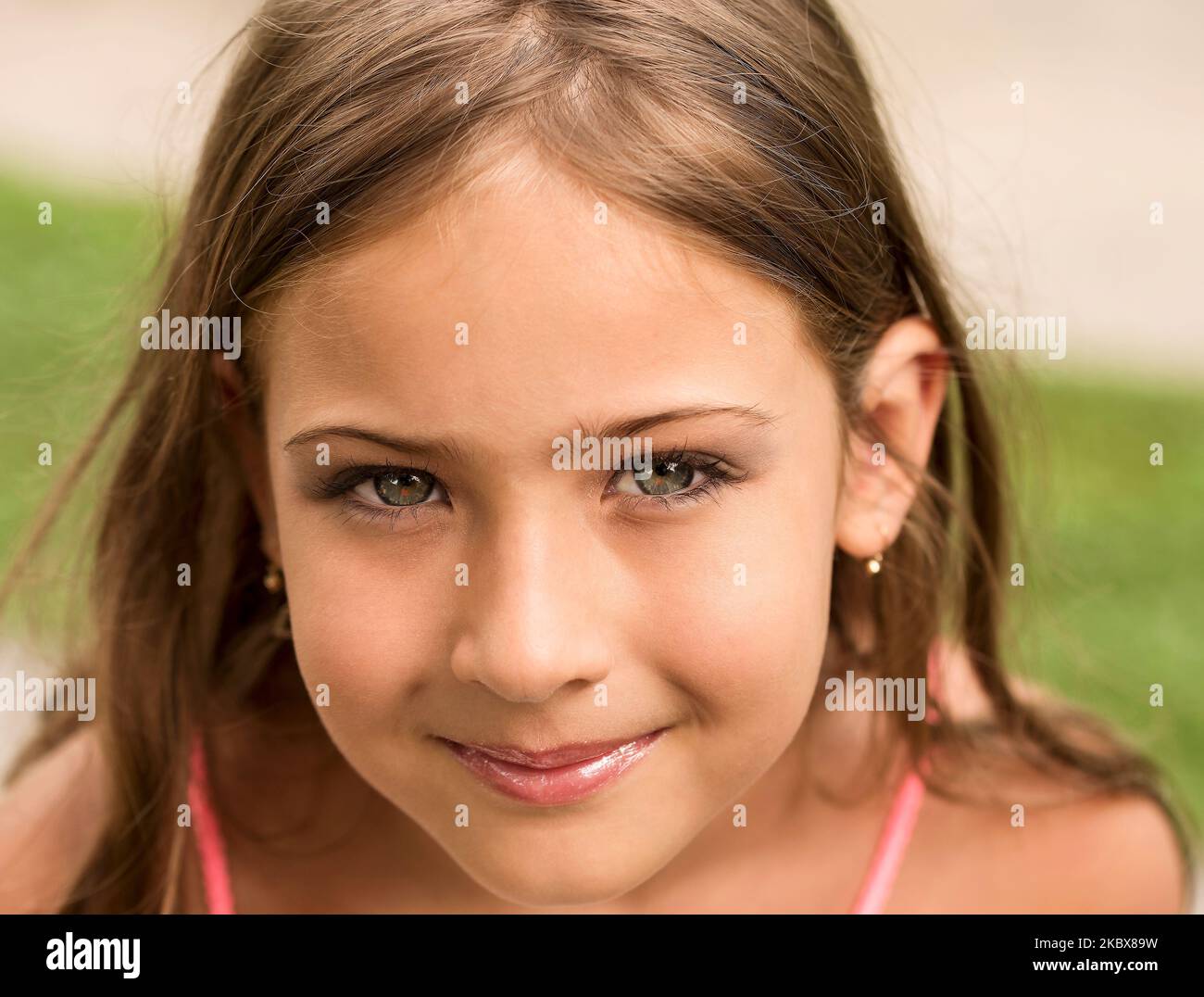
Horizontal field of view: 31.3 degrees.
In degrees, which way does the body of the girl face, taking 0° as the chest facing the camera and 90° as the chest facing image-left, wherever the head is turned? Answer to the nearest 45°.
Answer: approximately 0°
